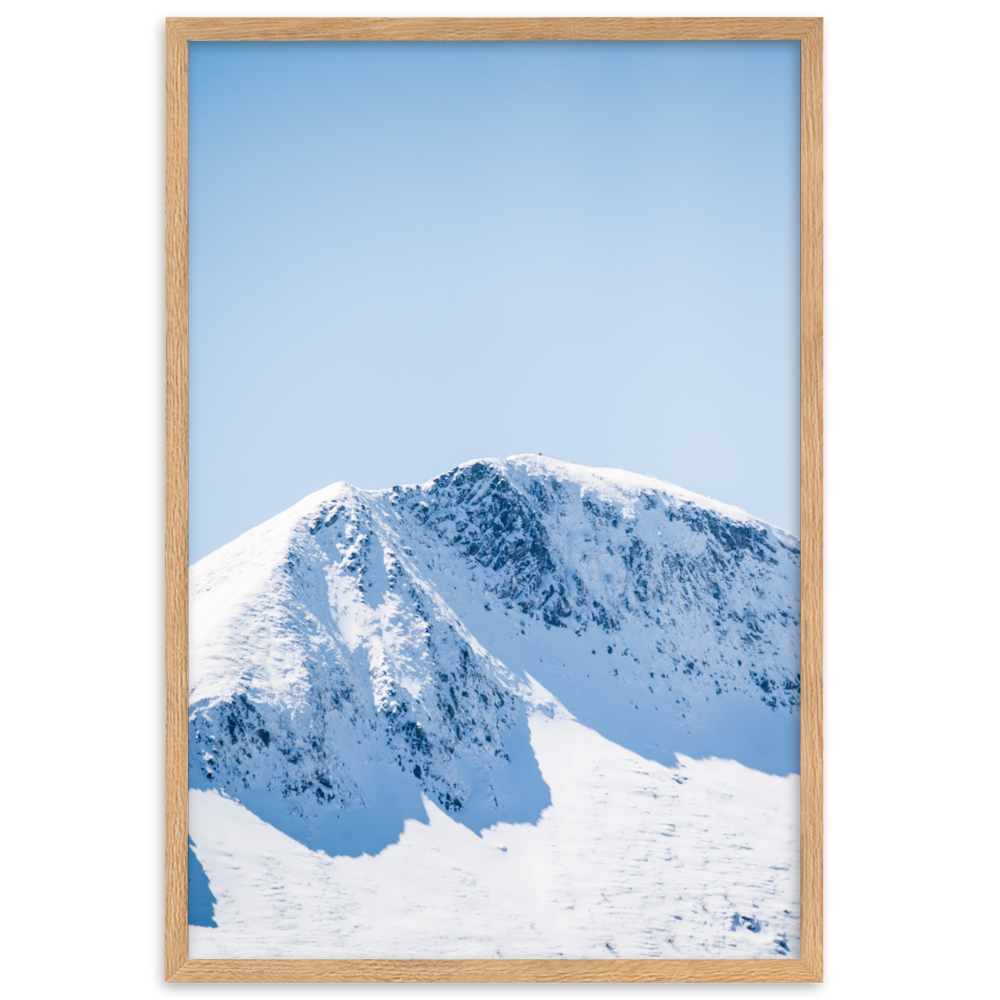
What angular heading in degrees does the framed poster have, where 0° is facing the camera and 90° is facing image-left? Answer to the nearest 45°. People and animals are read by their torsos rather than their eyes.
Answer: approximately 0°
